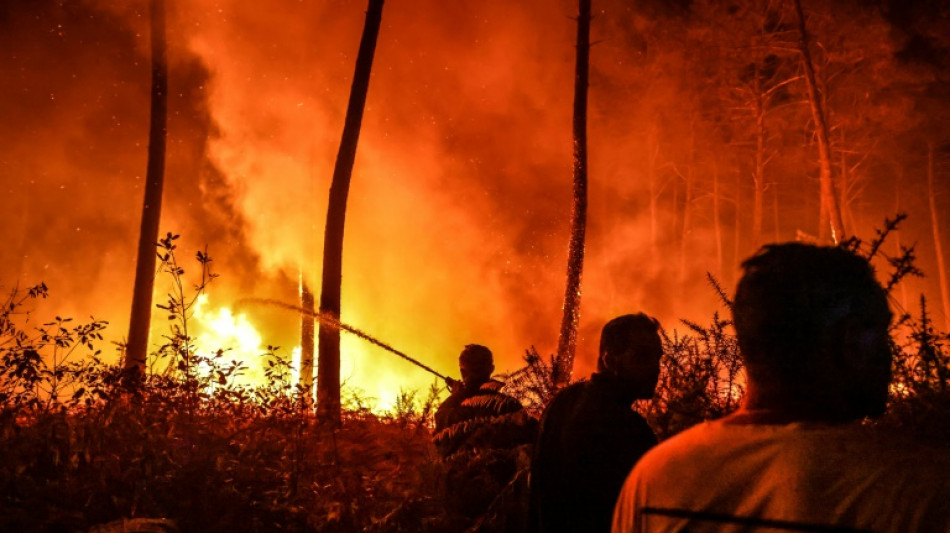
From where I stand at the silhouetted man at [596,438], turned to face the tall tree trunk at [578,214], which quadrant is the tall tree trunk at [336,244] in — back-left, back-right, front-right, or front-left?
front-left

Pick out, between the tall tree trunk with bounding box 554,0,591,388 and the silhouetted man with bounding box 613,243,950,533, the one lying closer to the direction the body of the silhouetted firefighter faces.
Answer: the tall tree trunk

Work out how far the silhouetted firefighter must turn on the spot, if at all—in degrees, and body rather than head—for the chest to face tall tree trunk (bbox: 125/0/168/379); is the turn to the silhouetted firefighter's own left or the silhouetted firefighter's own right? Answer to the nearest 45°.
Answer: approximately 45° to the silhouetted firefighter's own left

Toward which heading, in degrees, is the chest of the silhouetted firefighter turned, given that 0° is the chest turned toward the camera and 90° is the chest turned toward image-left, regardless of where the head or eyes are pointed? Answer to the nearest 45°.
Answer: approximately 180°

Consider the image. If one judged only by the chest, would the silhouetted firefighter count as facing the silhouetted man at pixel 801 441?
no

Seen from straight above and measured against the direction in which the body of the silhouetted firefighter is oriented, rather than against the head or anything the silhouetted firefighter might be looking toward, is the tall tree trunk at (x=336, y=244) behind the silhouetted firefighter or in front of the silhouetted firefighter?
in front

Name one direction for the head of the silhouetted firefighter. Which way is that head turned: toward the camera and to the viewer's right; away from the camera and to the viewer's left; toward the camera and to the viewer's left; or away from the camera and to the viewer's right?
away from the camera and to the viewer's left

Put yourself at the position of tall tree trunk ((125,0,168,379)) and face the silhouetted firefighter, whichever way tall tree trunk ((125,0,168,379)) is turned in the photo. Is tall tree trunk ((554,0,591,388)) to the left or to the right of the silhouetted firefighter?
left

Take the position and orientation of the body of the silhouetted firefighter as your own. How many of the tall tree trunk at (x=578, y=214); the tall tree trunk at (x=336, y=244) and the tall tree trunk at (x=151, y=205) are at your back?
0
